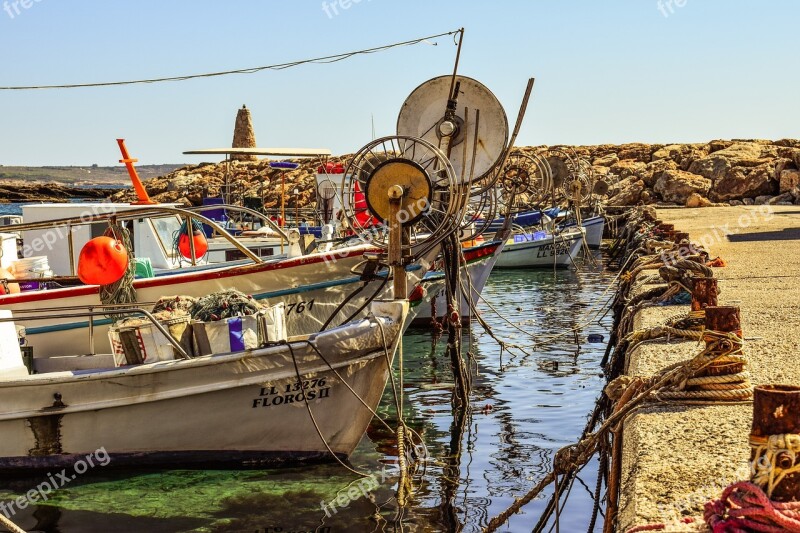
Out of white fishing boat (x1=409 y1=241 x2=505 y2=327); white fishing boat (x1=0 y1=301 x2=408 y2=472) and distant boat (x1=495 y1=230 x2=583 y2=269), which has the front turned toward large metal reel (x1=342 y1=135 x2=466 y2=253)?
white fishing boat (x1=0 y1=301 x2=408 y2=472)

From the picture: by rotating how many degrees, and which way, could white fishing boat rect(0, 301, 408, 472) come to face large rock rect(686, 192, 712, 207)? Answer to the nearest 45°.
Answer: approximately 45° to its left

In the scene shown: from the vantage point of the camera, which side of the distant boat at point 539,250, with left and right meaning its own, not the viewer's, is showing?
right

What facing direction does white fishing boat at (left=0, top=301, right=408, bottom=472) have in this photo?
to the viewer's right

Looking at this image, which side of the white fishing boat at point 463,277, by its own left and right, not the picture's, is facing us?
right

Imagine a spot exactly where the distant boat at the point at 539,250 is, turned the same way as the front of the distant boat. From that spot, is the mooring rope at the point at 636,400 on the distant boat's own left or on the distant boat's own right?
on the distant boat's own right

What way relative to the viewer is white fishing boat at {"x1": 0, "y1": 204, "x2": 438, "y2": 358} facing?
to the viewer's right

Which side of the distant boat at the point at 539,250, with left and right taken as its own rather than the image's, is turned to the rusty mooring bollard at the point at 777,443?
right
